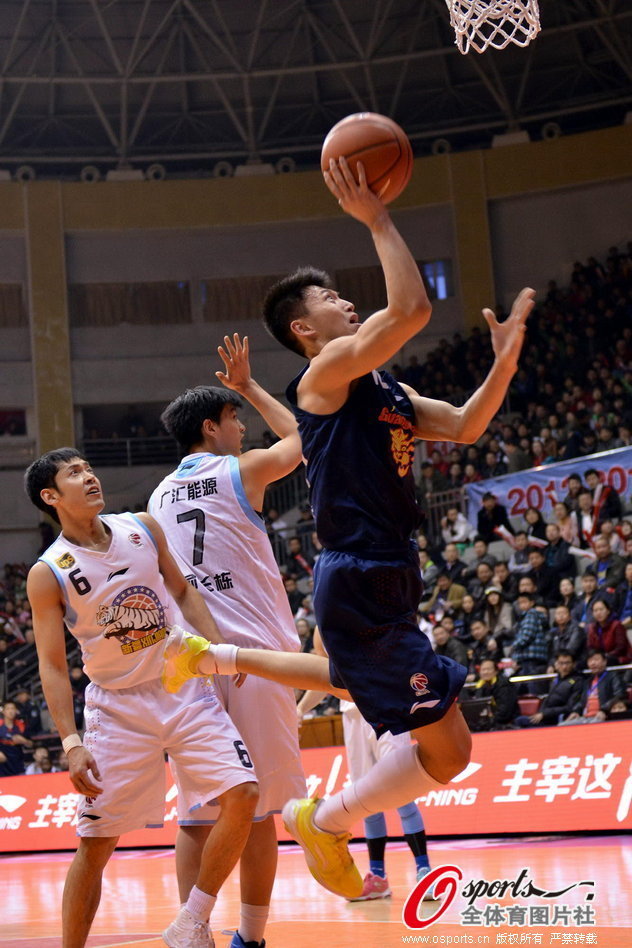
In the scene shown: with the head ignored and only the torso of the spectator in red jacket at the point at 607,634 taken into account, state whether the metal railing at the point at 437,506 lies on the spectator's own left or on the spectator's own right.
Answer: on the spectator's own right

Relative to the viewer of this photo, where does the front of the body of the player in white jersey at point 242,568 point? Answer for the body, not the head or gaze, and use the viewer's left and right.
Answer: facing away from the viewer and to the right of the viewer

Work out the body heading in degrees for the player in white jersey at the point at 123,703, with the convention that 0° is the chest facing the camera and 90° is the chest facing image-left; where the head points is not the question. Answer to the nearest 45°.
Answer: approximately 315°

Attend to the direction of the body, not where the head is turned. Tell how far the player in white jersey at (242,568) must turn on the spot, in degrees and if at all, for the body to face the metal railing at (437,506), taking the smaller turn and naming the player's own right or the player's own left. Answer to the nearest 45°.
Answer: approximately 45° to the player's own left

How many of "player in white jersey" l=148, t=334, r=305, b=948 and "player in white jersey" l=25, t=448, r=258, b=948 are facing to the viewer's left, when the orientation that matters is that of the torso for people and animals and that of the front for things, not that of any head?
0

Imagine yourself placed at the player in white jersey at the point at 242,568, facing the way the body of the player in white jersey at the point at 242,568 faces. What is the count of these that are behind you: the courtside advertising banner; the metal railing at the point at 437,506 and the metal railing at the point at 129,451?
0

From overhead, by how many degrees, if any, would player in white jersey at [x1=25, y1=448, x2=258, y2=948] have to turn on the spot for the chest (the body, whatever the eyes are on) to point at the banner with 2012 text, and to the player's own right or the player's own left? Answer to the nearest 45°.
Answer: approximately 90° to the player's own left

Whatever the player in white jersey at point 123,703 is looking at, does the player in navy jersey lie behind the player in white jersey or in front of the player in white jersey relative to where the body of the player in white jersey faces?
in front

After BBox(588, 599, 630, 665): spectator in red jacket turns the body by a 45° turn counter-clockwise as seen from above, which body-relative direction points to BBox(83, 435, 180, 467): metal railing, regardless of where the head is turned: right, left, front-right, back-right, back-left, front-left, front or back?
back-right

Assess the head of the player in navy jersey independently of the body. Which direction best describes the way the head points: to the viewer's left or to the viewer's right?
to the viewer's right

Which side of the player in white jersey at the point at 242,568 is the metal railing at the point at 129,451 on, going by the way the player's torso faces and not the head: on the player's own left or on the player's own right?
on the player's own left

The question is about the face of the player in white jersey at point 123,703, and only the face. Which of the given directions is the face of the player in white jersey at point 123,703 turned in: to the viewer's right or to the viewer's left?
to the viewer's right

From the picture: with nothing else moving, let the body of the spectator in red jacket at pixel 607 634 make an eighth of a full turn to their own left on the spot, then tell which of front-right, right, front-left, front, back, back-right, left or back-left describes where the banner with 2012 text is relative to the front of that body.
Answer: back

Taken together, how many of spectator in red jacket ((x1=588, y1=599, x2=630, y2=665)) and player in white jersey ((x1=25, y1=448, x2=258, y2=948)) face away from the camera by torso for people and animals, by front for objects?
0

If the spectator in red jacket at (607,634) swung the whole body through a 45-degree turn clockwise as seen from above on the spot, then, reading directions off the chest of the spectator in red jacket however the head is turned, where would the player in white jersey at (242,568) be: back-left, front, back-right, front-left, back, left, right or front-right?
left

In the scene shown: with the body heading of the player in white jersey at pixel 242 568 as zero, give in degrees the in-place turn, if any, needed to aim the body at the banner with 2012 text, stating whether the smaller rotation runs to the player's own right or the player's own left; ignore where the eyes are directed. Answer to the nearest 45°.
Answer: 0° — they already face it

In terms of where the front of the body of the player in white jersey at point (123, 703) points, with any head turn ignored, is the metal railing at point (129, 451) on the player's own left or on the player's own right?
on the player's own left

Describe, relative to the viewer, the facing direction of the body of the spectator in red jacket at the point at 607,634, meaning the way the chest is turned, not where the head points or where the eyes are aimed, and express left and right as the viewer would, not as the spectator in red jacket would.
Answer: facing the viewer and to the left of the viewer
